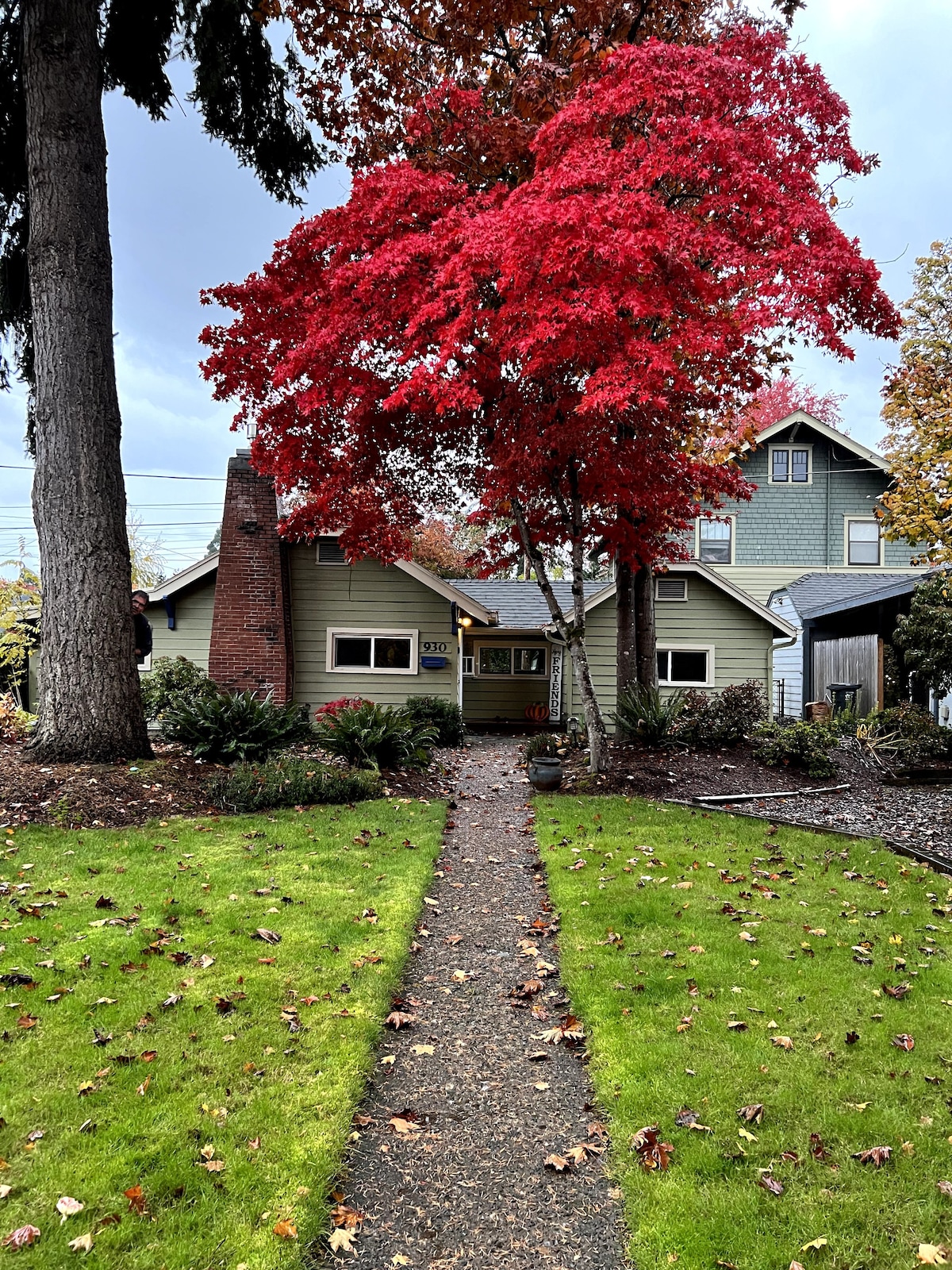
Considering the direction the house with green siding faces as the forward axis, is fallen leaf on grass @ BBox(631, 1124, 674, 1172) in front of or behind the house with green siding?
in front

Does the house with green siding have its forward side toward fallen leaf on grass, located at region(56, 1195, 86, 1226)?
yes

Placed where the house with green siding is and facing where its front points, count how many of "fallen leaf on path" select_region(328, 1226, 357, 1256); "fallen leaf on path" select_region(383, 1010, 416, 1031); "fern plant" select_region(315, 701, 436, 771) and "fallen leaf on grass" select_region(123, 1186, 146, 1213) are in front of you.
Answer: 4

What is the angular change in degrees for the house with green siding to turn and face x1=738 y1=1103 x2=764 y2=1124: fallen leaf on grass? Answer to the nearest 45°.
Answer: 0° — it already faces it

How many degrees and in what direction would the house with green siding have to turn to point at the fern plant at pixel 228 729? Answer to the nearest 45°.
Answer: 0° — it already faces it

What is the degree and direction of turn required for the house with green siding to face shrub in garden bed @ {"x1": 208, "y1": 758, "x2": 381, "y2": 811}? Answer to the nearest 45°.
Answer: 0° — it already faces it

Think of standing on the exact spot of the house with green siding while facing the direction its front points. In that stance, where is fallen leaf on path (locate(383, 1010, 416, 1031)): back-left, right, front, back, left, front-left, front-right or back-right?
front

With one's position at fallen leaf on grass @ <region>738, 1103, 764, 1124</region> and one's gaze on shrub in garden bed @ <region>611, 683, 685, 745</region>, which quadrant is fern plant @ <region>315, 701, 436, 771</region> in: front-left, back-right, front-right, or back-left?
front-left

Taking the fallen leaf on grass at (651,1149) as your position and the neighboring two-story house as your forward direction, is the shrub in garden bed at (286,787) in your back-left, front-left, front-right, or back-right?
front-left

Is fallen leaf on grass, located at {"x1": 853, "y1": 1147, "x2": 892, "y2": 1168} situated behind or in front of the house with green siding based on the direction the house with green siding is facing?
in front

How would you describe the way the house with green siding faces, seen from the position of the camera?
facing the viewer
